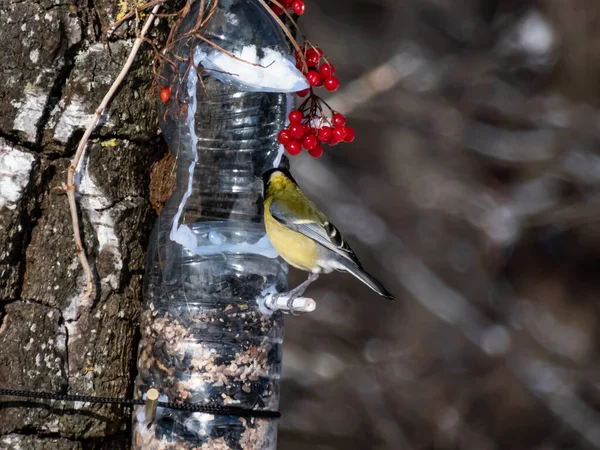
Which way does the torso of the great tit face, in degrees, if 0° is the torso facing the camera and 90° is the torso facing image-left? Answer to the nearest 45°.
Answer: approximately 90°

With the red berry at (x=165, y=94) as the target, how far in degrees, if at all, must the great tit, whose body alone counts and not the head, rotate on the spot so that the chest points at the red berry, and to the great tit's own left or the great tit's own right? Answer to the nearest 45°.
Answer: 0° — it already faces it
